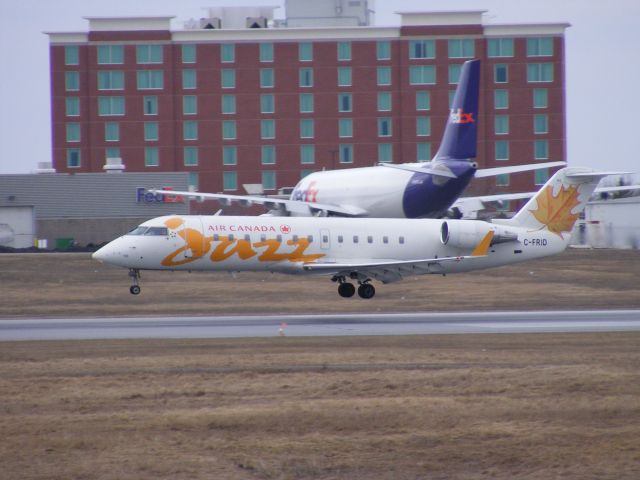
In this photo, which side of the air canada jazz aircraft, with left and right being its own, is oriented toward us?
left
